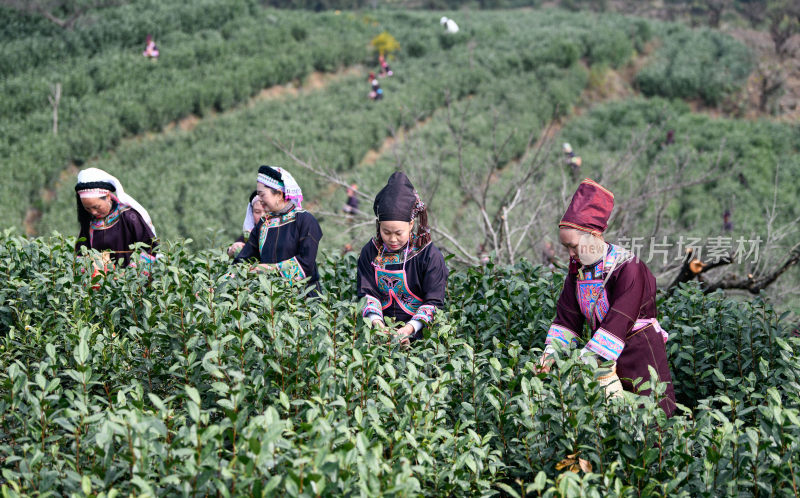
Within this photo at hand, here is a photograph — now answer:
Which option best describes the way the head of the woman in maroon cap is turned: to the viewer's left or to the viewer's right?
to the viewer's left

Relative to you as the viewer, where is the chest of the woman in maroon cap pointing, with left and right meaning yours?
facing the viewer and to the left of the viewer

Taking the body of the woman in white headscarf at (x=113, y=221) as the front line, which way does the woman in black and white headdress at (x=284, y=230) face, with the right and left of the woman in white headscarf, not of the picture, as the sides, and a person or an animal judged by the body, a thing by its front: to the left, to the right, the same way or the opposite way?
the same way

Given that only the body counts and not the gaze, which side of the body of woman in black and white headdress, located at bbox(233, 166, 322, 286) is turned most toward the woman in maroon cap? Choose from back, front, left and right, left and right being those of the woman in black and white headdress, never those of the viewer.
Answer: left

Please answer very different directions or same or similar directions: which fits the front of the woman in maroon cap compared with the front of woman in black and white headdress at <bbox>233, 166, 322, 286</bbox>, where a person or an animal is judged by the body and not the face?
same or similar directions

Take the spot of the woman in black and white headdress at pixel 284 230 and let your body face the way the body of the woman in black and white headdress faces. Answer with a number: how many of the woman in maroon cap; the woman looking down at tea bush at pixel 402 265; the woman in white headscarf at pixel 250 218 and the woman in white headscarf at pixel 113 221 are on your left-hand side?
2

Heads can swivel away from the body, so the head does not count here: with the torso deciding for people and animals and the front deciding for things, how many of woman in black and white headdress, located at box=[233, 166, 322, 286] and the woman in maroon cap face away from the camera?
0

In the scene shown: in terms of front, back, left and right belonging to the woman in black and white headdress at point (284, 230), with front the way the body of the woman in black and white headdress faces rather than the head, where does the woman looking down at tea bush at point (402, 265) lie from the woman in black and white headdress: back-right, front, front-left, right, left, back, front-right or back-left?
left
